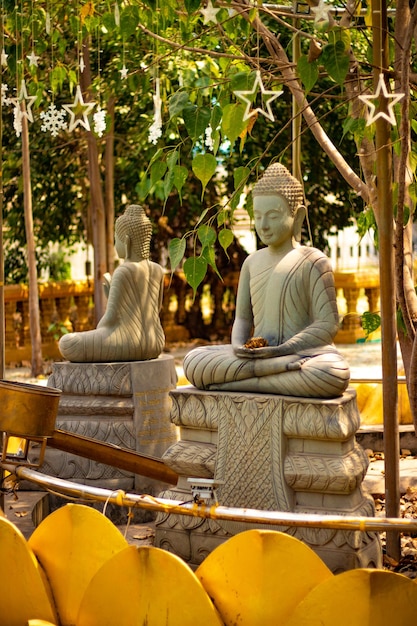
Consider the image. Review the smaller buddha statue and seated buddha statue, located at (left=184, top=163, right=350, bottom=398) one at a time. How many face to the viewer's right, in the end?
0

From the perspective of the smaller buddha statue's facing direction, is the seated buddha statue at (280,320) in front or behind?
behind

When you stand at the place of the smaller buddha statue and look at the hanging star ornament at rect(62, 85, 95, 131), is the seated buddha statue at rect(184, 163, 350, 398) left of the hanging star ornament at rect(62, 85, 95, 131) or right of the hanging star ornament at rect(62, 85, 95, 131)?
left

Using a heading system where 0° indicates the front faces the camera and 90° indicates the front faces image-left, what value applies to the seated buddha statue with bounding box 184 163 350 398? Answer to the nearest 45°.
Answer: approximately 45°

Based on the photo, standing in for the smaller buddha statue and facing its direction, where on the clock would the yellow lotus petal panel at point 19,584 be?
The yellow lotus petal panel is roughly at 8 o'clock from the smaller buddha statue.

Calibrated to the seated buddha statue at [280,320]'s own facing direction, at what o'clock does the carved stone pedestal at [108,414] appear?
The carved stone pedestal is roughly at 3 o'clock from the seated buddha statue.

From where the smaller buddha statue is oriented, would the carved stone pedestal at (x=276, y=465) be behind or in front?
behind

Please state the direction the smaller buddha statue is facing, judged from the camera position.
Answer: facing away from the viewer and to the left of the viewer
